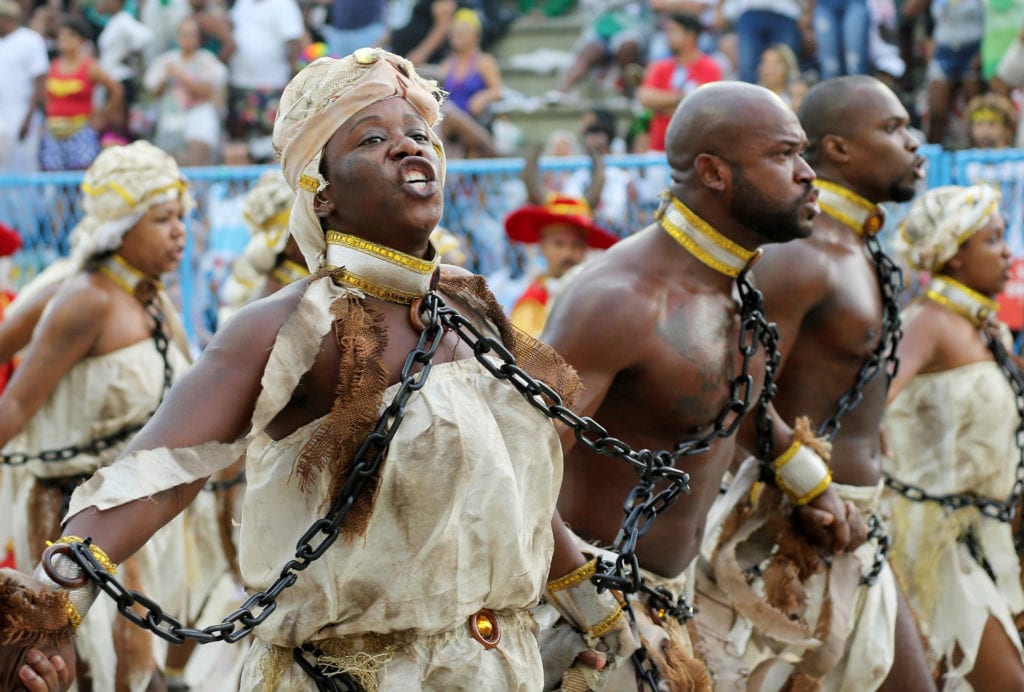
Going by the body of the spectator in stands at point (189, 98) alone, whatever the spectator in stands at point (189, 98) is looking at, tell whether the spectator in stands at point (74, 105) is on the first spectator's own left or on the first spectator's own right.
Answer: on the first spectator's own right

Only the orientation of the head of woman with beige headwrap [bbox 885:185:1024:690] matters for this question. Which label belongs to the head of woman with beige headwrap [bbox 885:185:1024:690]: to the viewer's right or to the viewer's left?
to the viewer's right

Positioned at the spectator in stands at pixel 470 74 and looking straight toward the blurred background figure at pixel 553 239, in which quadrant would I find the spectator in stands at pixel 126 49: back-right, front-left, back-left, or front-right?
back-right

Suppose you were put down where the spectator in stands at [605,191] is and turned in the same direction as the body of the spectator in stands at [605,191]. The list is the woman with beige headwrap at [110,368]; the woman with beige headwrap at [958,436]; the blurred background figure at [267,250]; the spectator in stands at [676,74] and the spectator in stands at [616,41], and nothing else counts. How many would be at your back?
2

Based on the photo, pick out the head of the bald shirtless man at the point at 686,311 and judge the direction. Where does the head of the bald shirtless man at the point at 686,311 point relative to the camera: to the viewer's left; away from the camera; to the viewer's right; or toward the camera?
to the viewer's right

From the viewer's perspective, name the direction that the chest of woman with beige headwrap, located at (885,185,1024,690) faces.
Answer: to the viewer's right

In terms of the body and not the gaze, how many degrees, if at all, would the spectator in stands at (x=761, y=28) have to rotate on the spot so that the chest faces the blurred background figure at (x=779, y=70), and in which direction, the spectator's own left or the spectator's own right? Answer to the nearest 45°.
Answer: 0° — they already face them

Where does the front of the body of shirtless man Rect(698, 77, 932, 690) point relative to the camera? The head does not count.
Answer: to the viewer's right

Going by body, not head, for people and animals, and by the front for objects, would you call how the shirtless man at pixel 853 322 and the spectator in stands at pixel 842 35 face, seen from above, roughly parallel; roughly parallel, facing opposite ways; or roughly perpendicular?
roughly perpendicular

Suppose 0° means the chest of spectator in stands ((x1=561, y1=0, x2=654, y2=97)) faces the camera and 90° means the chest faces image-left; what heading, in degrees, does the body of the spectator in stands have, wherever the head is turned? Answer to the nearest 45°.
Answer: approximately 0°
